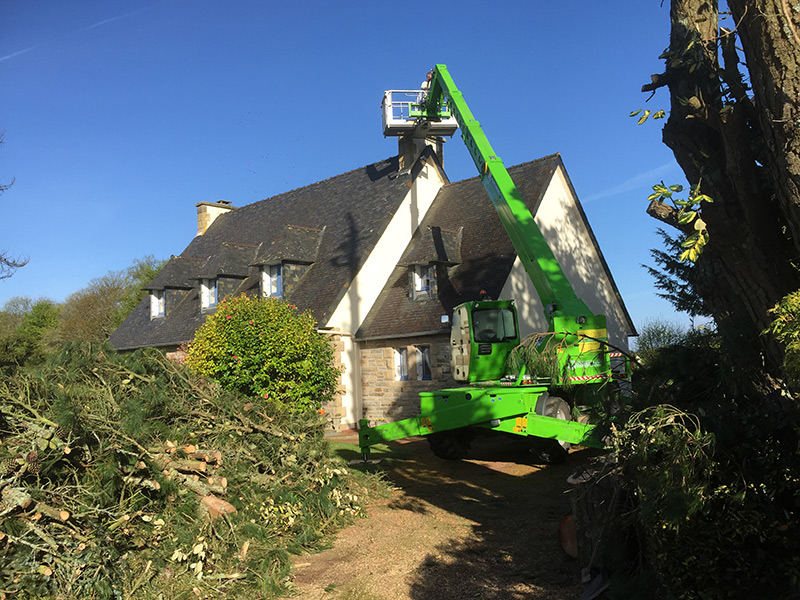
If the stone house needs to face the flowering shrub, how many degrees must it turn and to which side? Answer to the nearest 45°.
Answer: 0° — it already faces it

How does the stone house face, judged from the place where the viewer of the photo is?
facing the viewer and to the left of the viewer

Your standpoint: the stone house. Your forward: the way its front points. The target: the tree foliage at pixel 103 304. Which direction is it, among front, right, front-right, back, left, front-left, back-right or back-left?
right

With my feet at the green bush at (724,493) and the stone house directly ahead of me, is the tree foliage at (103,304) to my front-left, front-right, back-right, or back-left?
front-left

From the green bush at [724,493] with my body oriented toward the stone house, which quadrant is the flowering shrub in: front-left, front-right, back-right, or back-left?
front-left
